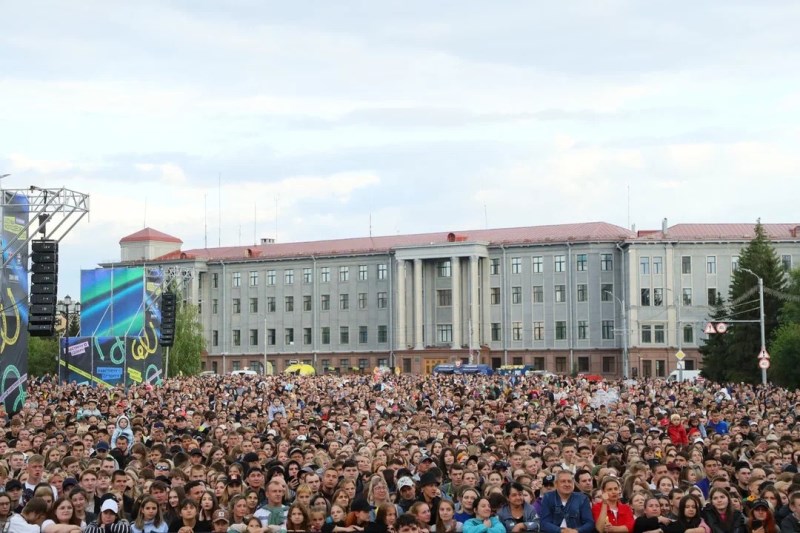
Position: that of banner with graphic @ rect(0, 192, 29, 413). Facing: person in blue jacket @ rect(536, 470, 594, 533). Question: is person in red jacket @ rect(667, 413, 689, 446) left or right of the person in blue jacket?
left

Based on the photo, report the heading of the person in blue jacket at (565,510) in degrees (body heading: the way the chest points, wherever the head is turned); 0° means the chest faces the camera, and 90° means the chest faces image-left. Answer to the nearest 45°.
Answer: approximately 0°

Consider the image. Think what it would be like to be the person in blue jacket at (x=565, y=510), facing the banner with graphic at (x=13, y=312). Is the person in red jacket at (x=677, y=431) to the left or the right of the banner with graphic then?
right

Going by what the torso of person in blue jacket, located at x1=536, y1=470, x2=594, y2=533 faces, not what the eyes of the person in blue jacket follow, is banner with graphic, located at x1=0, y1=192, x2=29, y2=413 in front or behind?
behind

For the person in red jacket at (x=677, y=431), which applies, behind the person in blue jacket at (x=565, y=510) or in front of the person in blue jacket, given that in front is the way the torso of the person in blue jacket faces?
behind
